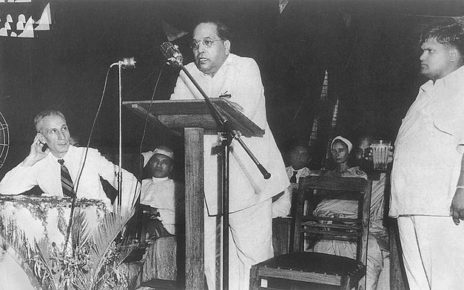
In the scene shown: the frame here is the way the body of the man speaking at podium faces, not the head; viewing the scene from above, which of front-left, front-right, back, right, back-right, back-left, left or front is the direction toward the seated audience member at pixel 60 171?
right

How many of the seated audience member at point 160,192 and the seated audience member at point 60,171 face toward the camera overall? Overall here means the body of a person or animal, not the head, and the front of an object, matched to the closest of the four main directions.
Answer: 2

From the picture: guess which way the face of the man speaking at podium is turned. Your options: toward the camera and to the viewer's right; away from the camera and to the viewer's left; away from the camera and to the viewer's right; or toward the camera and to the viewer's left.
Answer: toward the camera and to the viewer's left

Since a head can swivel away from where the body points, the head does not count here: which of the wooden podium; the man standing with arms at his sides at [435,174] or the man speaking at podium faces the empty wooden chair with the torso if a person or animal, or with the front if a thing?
the man standing with arms at his sides

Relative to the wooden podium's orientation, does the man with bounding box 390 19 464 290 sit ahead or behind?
behind

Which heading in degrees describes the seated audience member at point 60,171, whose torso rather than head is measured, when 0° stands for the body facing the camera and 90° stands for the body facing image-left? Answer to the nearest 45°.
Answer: approximately 0°

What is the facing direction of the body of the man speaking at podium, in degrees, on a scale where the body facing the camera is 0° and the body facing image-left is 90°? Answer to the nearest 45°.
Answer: approximately 45°

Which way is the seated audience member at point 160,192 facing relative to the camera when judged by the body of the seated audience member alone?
toward the camera

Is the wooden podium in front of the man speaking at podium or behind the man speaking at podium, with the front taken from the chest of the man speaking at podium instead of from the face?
in front

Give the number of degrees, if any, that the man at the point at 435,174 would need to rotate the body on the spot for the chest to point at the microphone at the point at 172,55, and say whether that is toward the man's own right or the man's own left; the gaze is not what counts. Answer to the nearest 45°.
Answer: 0° — they already face it
